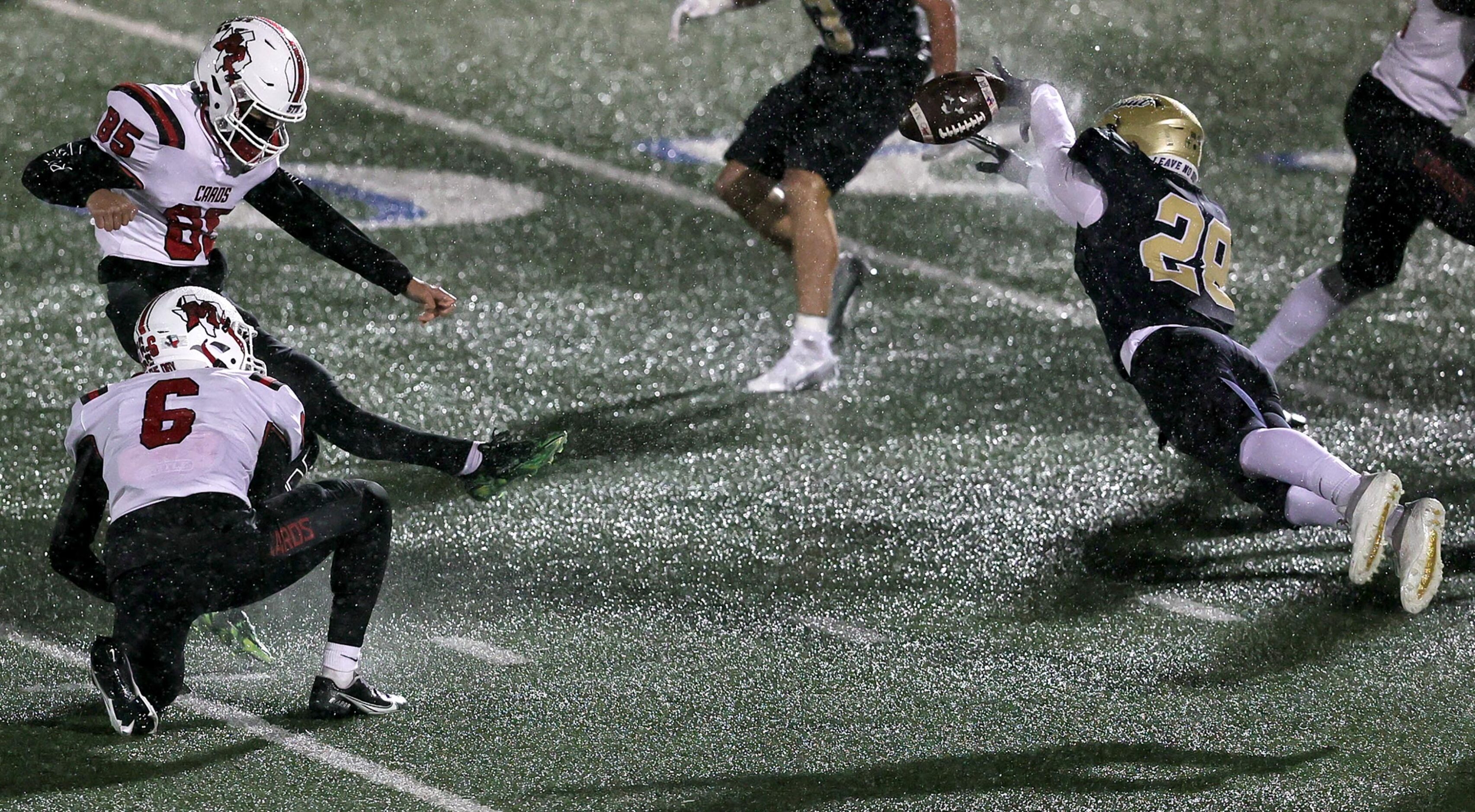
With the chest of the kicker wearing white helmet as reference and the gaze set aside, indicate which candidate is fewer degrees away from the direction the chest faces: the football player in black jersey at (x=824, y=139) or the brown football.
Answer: the brown football

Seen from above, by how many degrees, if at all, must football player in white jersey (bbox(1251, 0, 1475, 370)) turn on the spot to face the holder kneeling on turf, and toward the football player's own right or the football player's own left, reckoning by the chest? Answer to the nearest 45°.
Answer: approximately 135° to the football player's own right

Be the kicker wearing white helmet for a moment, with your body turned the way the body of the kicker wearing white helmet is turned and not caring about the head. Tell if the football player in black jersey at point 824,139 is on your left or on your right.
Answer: on your left

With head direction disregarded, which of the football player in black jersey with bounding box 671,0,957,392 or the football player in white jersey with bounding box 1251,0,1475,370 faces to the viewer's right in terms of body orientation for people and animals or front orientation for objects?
the football player in white jersey

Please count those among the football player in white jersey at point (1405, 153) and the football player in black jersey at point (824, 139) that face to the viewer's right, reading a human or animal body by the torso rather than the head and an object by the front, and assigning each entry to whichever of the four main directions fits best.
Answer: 1

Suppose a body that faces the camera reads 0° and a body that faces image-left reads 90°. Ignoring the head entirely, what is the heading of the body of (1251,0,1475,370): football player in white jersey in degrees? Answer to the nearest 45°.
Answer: approximately 270°

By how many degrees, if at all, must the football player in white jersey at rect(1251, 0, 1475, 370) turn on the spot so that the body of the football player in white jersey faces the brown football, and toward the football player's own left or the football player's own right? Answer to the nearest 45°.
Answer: approximately 135° to the football player's own right

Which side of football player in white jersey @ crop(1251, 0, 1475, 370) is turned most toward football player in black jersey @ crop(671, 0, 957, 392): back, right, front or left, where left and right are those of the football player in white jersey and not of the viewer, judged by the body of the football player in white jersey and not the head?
back

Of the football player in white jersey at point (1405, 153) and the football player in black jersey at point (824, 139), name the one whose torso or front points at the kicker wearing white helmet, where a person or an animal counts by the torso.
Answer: the football player in black jersey
